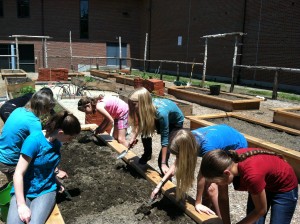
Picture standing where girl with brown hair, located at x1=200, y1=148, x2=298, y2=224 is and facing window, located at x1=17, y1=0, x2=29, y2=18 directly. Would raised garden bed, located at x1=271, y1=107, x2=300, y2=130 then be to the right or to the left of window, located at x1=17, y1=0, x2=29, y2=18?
right

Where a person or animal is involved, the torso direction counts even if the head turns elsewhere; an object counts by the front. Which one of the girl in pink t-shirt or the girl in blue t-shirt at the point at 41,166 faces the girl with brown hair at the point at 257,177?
the girl in blue t-shirt

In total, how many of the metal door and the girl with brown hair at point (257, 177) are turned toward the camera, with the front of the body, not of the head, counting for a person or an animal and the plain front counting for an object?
1

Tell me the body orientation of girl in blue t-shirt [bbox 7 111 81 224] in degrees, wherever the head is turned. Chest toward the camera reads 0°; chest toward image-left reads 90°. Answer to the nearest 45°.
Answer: approximately 315°

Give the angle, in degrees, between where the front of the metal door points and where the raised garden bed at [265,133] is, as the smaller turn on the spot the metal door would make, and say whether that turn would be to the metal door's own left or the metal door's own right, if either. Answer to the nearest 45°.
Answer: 0° — it already faces it

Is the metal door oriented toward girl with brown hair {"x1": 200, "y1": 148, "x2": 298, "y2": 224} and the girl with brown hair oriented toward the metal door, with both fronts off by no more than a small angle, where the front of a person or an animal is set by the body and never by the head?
no

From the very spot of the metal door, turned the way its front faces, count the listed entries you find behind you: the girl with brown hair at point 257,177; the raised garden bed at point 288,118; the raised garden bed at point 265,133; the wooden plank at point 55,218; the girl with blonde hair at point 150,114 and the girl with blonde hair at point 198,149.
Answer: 0

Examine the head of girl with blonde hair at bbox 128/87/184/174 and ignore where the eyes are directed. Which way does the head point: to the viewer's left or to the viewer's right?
to the viewer's left

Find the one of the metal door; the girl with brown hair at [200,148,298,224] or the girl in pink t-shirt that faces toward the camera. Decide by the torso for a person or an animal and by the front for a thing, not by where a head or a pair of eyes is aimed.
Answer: the metal door

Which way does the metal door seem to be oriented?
toward the camera

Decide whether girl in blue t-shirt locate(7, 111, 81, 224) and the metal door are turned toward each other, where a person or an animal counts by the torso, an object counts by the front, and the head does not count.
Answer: no

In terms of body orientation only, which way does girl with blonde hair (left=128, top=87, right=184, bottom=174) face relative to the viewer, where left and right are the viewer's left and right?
facing the viewer and to the left of the viewer

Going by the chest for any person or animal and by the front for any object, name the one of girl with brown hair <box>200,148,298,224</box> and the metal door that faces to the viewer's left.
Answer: the girl with brown hair

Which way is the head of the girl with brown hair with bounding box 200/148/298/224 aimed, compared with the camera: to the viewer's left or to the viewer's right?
to the viewer's left

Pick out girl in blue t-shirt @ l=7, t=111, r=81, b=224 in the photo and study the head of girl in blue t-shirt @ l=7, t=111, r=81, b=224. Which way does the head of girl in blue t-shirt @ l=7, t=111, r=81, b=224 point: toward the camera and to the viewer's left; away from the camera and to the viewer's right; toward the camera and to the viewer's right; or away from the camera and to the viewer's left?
away from the camera and to the viewer's right

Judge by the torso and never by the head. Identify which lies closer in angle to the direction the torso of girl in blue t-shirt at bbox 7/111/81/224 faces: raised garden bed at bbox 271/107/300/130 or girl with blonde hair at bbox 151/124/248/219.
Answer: the girl with blonde hair

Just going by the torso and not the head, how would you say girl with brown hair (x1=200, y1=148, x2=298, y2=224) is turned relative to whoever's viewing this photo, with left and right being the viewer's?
facing to the left of the viewer

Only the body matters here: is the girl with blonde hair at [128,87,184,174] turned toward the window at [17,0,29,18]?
no

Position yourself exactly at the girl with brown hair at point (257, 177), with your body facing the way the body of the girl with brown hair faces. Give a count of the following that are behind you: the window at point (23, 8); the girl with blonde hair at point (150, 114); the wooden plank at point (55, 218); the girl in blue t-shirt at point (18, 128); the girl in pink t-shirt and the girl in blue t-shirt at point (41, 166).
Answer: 0
